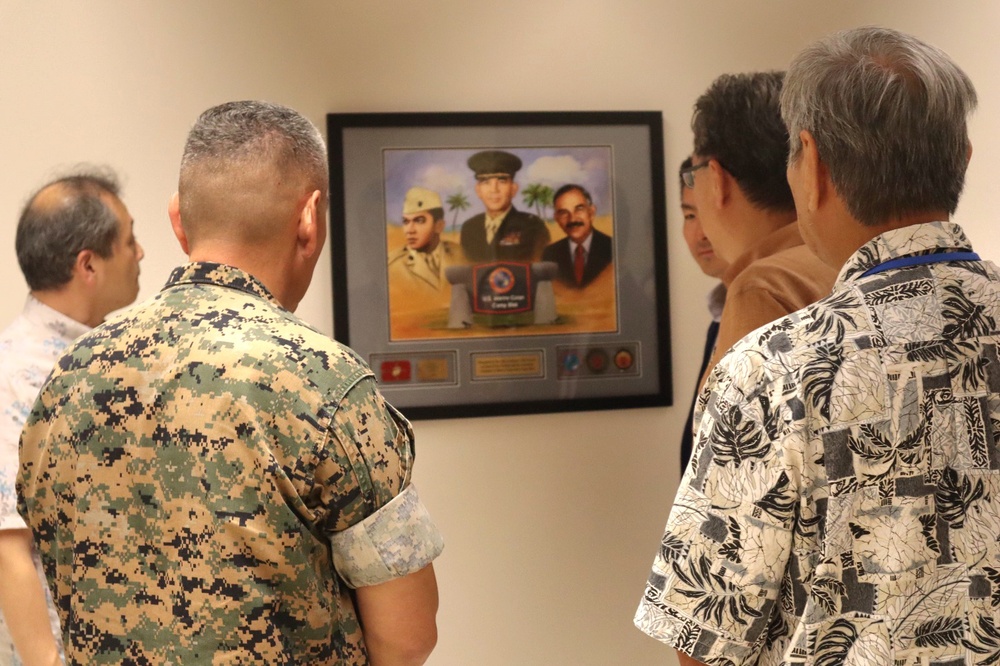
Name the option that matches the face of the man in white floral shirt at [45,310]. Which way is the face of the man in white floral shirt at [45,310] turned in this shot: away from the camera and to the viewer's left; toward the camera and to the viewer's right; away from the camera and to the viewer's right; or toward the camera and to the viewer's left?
away from the camera and to the viewer's right

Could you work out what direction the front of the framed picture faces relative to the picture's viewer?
facing the viewer

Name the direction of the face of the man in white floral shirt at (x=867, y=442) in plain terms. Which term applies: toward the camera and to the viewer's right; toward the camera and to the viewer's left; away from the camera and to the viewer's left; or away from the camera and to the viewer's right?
away from the camera and to the viewer's left

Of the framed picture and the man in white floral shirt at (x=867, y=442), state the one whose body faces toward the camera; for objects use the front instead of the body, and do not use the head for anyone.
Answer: the framed picture

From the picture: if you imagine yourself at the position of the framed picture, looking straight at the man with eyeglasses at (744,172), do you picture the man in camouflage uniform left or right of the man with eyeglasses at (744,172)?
right

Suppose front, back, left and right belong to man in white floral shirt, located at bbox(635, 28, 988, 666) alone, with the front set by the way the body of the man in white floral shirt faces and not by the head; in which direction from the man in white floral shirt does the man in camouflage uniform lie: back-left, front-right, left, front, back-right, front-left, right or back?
front-left

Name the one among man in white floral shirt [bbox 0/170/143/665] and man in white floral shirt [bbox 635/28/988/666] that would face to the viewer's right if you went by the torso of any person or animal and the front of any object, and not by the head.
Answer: man in white floral shirt [bbox 0/170/143/665]

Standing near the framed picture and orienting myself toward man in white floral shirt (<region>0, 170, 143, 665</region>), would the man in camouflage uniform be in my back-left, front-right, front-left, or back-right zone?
front-left

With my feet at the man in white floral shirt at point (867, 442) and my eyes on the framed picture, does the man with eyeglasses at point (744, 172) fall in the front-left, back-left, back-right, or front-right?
front-right

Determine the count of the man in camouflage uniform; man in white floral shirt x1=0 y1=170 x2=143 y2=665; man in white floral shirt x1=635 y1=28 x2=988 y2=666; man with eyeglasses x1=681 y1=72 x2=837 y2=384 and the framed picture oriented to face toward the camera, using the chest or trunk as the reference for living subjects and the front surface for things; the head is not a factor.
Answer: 1

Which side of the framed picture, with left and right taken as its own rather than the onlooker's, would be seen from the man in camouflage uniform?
front

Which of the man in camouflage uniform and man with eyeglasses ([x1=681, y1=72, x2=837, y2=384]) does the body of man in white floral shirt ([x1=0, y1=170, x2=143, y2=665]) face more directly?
the man with eyeglasses

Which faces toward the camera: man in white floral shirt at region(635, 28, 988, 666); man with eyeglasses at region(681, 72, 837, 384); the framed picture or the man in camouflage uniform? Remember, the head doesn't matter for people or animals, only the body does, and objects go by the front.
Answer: the framed picture

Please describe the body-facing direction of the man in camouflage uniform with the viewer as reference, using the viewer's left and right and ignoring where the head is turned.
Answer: facing away from the viewer and to the right of the viewer

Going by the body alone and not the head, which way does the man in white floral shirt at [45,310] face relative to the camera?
to the viewer's right

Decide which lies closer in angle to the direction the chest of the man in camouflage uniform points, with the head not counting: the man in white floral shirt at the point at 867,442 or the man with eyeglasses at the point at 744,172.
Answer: the man with eyeglasses

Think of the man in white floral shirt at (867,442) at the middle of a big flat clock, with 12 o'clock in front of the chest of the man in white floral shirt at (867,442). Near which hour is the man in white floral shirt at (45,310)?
the man in white floral shirt at (45,310) is roughly at 11 o'clock from the man in white floral shirt at (867,442).

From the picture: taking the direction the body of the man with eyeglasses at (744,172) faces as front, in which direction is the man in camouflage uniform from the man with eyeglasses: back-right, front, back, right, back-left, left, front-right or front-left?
left

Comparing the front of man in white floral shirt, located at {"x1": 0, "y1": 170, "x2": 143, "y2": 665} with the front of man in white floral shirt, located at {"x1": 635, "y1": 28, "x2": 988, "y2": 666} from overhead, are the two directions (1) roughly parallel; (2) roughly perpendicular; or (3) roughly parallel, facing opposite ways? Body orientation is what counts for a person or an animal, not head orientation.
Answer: roughly perpendicular

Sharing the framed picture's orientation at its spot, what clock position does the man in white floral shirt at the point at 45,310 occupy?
The man in white floral shirt is roughly at 2 o'clock from the framed picture.
